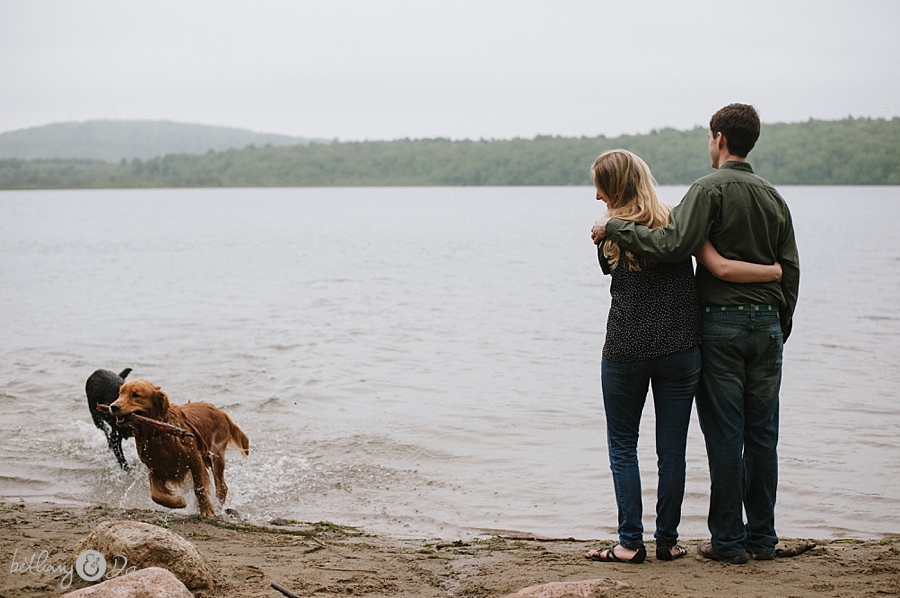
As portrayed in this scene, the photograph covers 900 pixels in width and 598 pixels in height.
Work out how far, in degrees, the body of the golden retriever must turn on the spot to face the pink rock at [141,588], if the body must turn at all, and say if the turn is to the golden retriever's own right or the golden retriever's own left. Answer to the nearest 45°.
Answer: approximately 45° to the golden retriever's own left

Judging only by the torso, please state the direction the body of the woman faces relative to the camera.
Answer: away from the camera

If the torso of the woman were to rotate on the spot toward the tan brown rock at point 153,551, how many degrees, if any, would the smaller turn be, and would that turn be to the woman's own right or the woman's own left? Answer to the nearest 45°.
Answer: approximately 90° to the woman's own left

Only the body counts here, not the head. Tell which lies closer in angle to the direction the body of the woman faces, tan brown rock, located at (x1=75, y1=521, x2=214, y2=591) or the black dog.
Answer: the black dog

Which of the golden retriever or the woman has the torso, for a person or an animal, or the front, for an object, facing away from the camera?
the woman

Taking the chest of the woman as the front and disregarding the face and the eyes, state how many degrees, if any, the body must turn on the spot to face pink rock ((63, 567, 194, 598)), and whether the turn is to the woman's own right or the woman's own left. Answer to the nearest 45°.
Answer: approximately 135° to the woman's own left

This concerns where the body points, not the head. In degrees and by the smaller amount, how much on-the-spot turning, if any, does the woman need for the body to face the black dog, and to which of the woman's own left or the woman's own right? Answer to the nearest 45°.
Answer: approximately 45° to the woman's own left

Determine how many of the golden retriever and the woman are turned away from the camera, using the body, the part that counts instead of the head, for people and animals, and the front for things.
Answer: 1

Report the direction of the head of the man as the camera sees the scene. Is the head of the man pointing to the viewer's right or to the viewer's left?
to the viewer's left

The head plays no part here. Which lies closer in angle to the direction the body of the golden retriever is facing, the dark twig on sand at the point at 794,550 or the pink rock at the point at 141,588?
the pink rock

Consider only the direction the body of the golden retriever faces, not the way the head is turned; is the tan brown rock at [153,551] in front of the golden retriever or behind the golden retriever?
in front
